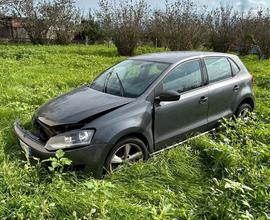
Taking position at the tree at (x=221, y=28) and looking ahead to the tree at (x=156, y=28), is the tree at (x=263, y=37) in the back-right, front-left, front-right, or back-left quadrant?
back-left

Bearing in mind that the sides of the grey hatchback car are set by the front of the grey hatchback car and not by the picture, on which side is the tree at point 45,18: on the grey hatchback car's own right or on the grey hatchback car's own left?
on the grey hatchback car's own right

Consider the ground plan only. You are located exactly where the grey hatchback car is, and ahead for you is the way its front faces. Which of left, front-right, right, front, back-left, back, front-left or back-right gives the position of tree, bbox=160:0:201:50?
back-right

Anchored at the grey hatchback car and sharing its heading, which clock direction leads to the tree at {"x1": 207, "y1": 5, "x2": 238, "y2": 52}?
The tree is roughly at 5 o'clock from the grey hatchback car.

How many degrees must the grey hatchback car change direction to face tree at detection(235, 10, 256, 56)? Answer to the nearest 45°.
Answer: approximately 180°

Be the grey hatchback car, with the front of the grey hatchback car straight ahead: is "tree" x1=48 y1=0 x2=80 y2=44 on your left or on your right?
on your right

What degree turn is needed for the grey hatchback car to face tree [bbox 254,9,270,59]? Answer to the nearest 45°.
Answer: approximately 180°

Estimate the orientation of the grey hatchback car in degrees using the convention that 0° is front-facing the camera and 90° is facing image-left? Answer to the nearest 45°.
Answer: approximately 45°

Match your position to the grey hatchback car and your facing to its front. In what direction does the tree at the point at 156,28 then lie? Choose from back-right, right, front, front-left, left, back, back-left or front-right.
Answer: back-right

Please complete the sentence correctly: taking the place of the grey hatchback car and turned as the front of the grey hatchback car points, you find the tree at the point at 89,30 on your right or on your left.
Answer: on your right
